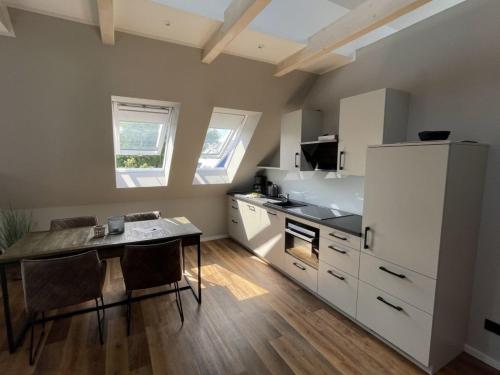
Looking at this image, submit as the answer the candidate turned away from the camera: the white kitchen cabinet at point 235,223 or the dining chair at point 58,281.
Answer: the dining chair

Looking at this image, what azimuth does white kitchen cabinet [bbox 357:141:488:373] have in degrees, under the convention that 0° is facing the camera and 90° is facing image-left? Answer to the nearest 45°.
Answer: approximately 45°

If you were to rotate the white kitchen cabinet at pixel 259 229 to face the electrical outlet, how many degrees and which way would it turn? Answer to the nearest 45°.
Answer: approximately 90° to its left

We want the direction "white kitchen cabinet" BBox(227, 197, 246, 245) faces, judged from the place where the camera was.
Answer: facing the viewer and to the left of the viewer

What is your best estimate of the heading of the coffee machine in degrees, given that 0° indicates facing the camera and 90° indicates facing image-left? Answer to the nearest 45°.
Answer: approximately 45°

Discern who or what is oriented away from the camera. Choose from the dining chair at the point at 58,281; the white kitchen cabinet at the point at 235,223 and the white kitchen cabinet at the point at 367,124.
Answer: the dining chair

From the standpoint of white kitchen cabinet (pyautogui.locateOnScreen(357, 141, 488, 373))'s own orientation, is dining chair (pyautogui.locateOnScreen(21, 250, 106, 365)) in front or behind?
in front

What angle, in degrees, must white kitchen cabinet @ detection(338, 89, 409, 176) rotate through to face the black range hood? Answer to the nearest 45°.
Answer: approximately 90° to its right

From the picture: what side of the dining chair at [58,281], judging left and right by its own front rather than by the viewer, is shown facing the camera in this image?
back

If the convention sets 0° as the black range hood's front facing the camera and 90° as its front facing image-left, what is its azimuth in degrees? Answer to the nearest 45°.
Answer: approximately 45°

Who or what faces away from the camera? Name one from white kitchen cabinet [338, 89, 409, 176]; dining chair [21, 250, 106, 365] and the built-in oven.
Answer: the dining chair

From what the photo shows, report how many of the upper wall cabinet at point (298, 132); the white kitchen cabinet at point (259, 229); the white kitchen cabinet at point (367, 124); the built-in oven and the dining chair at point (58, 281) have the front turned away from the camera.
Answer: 1

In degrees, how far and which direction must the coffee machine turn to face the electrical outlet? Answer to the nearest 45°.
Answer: approximately 90° to its left

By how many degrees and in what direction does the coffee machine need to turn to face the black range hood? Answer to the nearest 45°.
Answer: approximately 90° to its left

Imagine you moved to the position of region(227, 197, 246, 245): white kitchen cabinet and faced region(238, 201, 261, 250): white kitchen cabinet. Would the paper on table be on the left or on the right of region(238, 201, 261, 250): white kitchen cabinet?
right

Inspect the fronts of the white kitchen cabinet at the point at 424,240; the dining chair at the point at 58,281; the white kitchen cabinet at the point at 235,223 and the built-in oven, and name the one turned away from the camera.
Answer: the dining chair

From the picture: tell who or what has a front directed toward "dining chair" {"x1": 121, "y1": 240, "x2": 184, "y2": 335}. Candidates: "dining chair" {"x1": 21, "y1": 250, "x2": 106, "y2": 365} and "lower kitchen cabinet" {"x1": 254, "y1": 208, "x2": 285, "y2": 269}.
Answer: the lower kitchen cabinet
